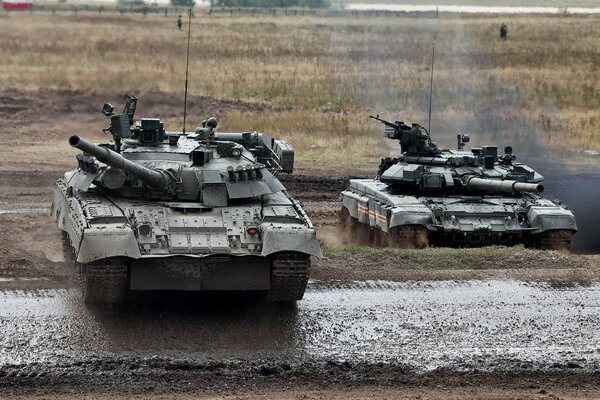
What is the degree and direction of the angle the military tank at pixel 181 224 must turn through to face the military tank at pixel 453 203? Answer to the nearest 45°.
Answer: approximately 135° to its left

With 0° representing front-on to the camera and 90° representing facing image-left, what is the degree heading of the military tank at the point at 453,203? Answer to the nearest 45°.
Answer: approximately 315°

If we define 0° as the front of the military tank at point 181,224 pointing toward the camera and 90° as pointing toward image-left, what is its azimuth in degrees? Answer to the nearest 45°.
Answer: approximately 0°

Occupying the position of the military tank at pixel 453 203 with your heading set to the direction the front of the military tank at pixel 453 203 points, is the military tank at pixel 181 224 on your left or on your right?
on your right
